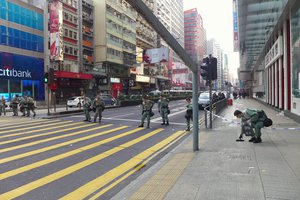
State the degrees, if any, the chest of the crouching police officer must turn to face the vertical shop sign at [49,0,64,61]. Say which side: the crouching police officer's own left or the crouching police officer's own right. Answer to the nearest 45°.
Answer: approximately 45° to the crouching police officer's own right

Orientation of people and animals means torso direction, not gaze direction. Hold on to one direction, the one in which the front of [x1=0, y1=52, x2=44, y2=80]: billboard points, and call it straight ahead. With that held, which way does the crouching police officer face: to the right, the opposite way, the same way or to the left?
the opposite way

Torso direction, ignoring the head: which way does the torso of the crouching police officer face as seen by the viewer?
to the viewer's left

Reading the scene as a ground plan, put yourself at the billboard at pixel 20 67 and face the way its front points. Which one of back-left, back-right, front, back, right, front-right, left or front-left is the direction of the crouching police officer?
front-right

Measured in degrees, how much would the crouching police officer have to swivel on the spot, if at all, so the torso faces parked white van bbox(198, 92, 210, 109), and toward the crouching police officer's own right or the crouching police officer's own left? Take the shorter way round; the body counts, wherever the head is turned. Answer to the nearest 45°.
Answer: approximately 90° to the crouching police officer's own right

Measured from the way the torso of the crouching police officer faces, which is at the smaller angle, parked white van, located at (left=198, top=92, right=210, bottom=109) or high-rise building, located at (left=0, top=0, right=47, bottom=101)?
the high-rise building

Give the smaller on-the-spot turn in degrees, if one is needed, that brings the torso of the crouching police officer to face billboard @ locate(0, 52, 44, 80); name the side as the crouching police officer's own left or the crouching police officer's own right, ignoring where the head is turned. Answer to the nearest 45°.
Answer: approximately 45° to the crouching police officer's own right

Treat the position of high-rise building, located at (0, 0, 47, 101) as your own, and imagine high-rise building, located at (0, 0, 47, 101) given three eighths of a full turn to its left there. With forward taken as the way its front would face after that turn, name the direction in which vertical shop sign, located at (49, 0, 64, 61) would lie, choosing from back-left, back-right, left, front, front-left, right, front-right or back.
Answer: right

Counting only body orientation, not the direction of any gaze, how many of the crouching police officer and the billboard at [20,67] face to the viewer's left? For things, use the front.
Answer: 1

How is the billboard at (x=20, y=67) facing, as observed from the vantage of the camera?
facing the viewer and to the right of the viewer

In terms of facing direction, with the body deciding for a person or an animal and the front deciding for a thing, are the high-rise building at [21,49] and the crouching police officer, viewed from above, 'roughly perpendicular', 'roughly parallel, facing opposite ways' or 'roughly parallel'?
roughly parallel, facing opposite ways

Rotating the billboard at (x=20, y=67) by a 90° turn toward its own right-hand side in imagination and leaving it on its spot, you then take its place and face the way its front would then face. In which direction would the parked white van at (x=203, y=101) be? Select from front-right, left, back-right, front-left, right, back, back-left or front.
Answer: left
